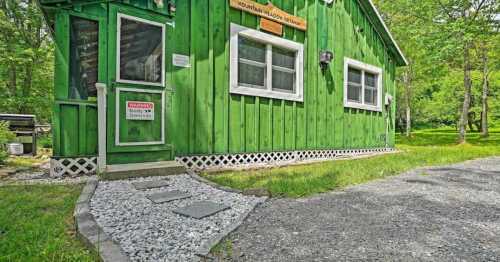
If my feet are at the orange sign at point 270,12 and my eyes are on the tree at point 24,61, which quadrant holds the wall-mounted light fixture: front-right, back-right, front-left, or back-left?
back-right

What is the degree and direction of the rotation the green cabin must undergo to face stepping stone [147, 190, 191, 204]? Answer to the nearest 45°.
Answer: approximately 45° to its right

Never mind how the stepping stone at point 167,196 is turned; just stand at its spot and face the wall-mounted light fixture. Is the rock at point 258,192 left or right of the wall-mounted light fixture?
right

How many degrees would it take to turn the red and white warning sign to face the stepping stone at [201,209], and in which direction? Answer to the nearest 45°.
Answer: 0° — it already faces it

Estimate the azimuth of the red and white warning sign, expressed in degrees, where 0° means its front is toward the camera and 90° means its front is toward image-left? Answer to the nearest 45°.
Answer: approximately 0°

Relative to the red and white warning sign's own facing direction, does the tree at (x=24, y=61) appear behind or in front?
behind

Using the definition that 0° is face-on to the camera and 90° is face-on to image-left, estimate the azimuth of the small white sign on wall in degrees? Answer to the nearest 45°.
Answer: approximately 0°

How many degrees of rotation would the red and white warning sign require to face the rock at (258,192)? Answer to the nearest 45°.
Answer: approximately 45° to its left
